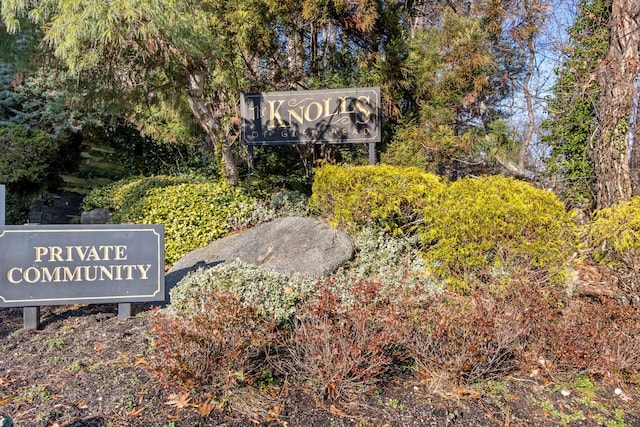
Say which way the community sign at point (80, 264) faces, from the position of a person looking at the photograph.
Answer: facing the viewer

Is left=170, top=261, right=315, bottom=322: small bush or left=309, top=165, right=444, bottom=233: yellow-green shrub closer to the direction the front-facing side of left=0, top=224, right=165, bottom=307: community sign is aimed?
the small bush

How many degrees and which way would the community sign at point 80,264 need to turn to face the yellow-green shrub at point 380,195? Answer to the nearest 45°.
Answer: approximately 90° to its left

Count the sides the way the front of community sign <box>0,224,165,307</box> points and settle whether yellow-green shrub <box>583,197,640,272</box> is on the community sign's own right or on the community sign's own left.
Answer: on the community sign's own left

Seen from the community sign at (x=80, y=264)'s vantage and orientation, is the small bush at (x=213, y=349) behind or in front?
in front

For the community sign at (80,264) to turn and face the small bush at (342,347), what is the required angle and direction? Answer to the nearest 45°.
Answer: approximately 45° to its left

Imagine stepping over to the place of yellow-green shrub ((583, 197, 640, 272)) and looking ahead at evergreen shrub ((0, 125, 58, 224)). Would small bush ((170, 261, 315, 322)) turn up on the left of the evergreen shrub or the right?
left

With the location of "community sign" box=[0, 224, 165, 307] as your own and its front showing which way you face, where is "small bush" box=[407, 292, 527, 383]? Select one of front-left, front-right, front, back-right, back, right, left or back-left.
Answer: front-left

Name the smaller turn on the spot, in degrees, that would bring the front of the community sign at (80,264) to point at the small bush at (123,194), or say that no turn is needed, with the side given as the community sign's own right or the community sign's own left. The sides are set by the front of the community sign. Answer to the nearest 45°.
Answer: approximately 180°

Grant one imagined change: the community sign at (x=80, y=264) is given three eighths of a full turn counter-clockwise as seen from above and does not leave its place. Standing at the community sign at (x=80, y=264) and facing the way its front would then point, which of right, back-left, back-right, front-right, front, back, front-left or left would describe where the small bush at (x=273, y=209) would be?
front

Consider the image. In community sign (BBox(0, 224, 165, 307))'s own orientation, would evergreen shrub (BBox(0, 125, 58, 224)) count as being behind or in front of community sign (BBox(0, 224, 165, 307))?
behind

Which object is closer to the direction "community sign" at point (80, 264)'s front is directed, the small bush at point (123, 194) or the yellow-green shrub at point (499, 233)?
the yellow-green shrub

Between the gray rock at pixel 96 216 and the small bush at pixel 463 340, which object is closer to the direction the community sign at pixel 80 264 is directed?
the small bush
